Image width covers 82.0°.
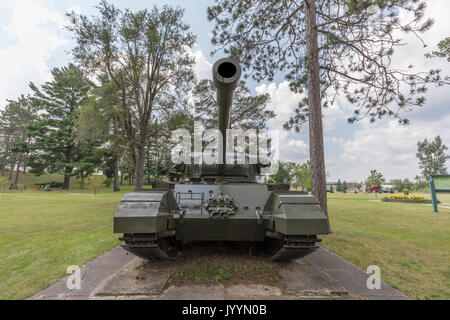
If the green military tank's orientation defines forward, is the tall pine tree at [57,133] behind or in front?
behind

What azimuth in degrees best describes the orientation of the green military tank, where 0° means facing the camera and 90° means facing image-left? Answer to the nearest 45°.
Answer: approximately 0°

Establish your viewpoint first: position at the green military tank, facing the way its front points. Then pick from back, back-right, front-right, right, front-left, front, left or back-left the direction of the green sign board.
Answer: back-left
